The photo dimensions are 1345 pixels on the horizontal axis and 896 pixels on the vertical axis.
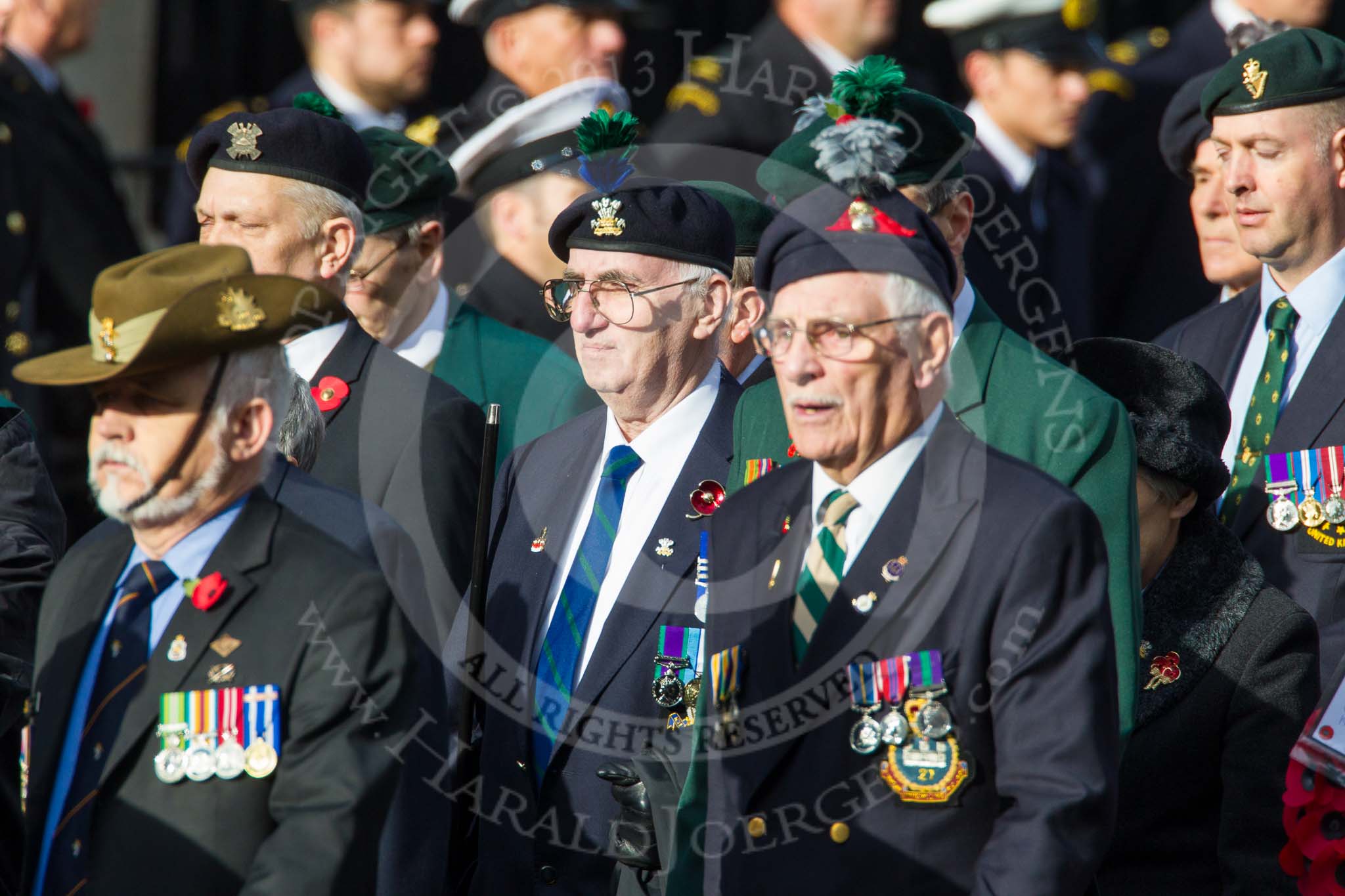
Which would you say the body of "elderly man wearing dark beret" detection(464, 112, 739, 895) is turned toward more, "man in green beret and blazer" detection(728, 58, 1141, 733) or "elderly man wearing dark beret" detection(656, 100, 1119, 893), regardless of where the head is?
the elderly man wearing dark beret

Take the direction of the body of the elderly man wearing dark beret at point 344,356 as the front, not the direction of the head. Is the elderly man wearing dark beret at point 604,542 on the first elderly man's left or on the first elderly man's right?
on the first elderly man's left

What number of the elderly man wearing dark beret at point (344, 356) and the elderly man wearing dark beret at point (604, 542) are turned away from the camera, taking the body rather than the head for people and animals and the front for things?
0

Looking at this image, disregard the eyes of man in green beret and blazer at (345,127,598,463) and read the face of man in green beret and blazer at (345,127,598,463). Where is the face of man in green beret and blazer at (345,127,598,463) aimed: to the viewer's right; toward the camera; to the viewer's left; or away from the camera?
to the viewer's left

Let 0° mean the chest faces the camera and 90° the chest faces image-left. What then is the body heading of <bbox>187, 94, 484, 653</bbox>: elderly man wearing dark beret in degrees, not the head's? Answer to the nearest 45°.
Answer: approximately 45°

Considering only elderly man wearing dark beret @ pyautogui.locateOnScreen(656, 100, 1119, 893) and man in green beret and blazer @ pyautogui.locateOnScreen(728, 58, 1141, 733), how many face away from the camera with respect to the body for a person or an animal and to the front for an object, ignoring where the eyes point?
0

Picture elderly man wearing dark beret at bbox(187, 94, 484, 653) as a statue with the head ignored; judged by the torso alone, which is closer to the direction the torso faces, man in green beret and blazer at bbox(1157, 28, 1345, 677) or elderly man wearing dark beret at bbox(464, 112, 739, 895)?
the elderly man wearing dark beret

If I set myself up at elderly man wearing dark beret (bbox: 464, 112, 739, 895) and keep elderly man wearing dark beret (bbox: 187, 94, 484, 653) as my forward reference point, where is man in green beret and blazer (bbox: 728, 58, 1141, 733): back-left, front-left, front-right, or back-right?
back-right

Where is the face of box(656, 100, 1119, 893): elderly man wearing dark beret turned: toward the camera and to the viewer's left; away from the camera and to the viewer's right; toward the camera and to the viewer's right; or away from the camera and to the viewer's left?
toward the camera and to the viewer's left
